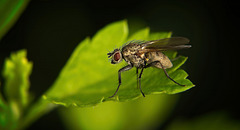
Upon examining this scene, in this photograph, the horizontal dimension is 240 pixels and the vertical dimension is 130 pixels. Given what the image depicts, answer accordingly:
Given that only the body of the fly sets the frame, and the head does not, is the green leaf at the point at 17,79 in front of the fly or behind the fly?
in front

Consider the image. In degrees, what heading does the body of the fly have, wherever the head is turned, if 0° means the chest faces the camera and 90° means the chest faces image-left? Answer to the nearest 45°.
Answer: approximately 90°
